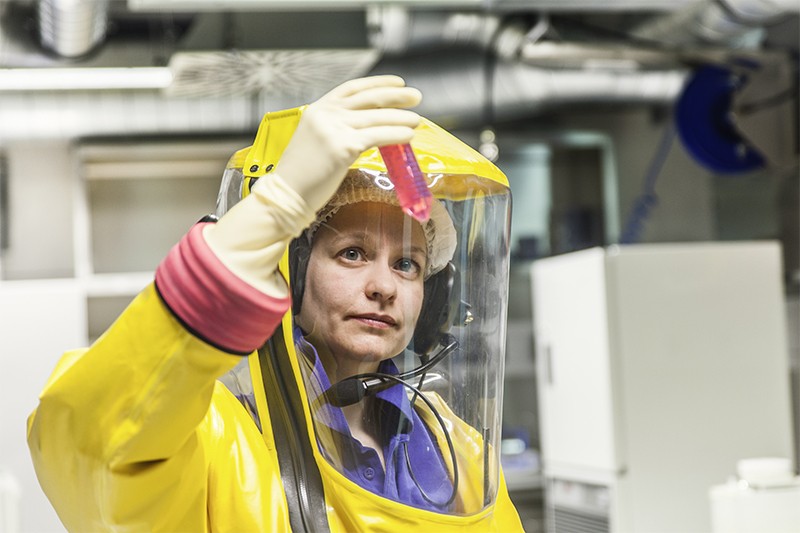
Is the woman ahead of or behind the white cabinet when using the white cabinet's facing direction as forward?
ahead

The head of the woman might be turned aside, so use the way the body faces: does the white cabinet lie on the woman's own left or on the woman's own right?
on the woman's own left

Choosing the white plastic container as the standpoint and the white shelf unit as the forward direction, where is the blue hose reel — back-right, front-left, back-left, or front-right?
front-right

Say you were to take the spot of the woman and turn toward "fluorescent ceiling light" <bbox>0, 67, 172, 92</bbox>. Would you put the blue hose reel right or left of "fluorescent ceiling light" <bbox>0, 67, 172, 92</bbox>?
right

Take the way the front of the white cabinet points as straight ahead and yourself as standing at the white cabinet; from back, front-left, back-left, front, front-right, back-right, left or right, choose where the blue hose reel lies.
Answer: back-right

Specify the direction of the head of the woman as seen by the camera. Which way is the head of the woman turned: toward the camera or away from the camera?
toward the camera

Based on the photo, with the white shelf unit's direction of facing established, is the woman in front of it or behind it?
in front

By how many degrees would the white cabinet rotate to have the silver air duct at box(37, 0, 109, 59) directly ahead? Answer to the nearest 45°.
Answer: approximately 45° to its right

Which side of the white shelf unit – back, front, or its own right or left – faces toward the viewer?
front

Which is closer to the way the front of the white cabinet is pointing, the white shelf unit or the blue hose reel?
the white shelf unit

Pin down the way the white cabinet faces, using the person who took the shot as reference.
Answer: facing the viewer and to the left of the viewer

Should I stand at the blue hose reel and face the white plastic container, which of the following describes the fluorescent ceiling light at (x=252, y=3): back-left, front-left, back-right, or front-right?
front-right
